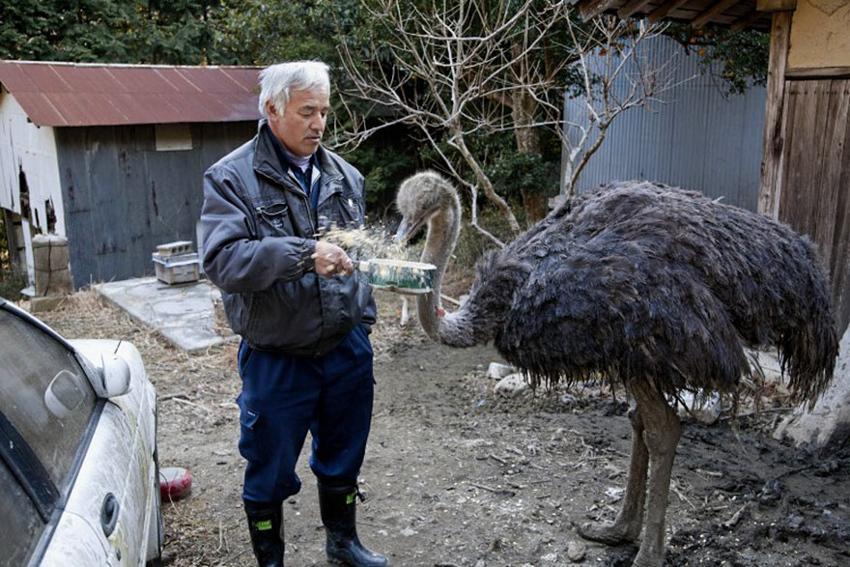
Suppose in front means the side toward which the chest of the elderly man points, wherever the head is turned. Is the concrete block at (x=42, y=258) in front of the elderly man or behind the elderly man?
behind

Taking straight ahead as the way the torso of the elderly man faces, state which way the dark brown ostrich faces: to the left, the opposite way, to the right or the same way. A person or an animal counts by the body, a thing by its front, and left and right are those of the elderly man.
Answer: the opposite way

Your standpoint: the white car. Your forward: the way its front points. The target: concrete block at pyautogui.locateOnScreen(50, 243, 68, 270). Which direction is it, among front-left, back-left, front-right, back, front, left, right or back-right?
front-left

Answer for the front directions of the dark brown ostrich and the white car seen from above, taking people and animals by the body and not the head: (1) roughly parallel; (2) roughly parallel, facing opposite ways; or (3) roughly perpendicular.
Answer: roughly perpendicular

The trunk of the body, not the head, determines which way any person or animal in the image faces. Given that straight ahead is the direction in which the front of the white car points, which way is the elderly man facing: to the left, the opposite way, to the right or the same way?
to the right

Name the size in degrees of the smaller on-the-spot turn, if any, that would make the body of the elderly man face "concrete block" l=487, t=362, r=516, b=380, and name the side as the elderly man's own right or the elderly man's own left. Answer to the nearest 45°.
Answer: approximately 90° to the elderly man's own left

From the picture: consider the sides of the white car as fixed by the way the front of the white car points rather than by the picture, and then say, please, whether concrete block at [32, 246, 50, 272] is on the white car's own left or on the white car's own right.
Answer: on the white car's own left

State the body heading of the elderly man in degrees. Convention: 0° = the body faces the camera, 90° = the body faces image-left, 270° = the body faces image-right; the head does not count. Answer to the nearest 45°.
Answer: approximately 315°

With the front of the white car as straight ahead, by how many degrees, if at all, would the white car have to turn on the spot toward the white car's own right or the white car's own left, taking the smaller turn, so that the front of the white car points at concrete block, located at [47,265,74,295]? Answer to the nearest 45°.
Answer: approximately 45° to the white car's own left

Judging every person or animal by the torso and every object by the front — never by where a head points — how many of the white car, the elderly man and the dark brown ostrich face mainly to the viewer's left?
1

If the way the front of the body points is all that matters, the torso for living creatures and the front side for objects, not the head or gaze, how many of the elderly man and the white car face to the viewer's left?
0

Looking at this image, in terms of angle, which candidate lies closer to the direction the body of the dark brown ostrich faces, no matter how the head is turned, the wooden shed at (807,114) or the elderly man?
the elderly man

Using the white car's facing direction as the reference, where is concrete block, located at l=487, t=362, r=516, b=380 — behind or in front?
in front

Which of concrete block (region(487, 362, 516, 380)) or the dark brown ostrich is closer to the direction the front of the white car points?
the concrete block

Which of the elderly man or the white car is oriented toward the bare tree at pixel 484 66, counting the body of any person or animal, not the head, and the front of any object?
the white car

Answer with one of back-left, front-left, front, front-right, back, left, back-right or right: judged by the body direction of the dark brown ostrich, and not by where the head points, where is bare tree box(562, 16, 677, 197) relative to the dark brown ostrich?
right

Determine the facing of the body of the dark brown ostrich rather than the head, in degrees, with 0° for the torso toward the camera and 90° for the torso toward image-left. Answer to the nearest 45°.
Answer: approximately 90°
